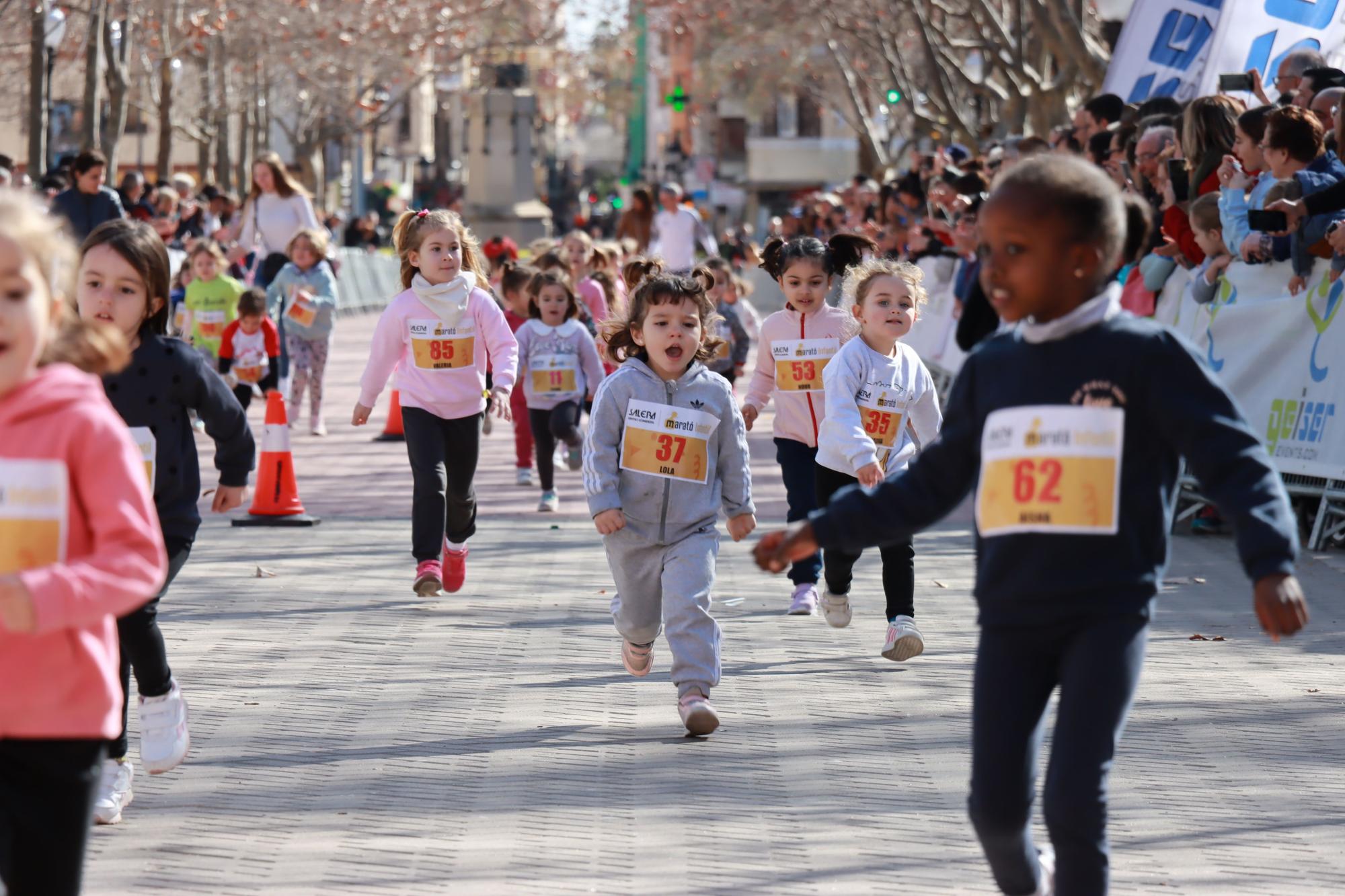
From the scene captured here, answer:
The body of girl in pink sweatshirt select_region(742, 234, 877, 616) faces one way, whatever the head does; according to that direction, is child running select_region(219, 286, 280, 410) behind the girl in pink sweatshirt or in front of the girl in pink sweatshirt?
behind

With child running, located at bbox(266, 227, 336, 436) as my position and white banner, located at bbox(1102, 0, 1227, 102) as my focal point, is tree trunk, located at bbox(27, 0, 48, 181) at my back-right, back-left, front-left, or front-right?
back-left

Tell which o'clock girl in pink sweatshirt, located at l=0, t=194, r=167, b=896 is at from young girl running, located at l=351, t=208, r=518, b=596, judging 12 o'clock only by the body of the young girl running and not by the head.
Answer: The girl in pink sweatshirt is roughly at 12 o'clock from the young girl running.

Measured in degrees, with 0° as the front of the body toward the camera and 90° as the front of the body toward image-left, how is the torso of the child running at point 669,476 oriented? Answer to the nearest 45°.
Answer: approximately 0°

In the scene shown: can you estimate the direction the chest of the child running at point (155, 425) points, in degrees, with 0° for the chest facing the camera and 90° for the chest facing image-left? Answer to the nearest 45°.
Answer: approximately 45°

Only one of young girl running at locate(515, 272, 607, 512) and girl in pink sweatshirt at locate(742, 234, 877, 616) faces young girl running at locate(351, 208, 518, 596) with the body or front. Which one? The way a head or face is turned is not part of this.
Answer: young girl running at locate(515, 272, 607, 512)

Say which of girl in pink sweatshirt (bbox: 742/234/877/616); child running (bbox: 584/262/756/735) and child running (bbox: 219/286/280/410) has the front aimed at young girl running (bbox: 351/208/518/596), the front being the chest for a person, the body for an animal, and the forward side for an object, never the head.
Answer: child running (bbox: 219/286/280/410)

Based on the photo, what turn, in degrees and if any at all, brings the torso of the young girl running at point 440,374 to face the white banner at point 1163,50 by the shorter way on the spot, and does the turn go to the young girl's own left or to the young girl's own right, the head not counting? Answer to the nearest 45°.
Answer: approximately 135° to the young girl's own left

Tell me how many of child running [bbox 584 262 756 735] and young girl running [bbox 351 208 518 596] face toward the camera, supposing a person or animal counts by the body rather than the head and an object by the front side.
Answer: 2

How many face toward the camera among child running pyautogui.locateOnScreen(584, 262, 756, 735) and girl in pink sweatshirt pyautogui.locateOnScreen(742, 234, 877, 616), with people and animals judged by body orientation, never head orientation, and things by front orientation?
2
